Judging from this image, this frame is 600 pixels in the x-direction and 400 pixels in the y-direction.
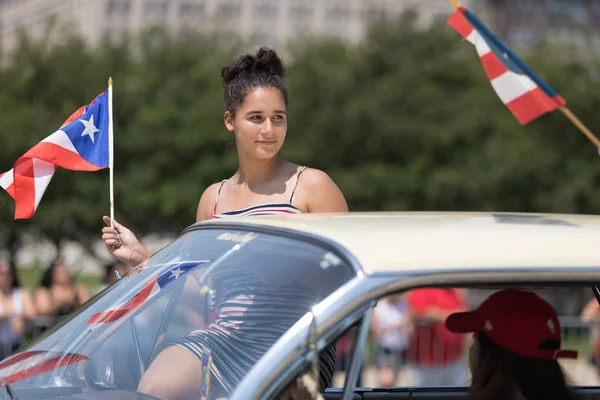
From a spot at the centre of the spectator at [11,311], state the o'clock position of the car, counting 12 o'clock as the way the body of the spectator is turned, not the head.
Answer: The car is roughly at 12 o'clock from the spectator.

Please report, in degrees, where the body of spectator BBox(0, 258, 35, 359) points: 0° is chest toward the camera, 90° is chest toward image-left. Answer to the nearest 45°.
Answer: approximately 0°

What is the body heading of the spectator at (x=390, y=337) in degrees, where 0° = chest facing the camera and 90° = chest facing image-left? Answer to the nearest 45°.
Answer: approximately 0°

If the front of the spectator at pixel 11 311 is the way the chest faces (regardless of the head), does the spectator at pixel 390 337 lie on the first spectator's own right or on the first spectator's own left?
on the first spectator's own left

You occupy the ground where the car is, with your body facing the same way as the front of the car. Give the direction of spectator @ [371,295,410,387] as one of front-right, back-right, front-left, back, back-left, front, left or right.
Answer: back-right
